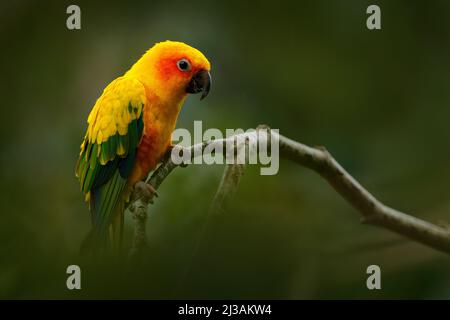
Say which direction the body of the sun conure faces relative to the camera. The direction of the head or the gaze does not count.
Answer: to the viewer's right
